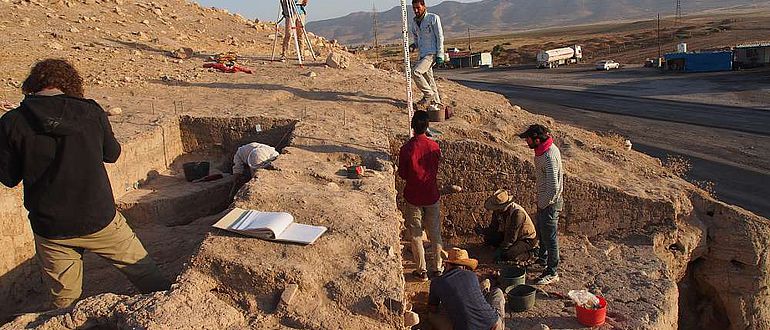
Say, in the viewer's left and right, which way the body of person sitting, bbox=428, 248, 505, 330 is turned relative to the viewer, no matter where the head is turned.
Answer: facing away from the viewer and to the right of the viewer

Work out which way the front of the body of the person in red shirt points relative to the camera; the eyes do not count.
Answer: away from the camera

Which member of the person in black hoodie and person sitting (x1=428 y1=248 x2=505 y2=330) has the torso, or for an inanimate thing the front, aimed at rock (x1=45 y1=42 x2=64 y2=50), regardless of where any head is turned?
the person in black hoodie

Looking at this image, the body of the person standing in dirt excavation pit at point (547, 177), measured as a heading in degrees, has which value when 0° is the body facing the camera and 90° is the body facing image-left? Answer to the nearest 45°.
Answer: approximately 90°

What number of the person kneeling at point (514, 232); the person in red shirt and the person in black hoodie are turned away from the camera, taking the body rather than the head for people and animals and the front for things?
2

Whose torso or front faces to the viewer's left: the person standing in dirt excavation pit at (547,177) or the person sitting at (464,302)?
the person standing in dirt excavation pit

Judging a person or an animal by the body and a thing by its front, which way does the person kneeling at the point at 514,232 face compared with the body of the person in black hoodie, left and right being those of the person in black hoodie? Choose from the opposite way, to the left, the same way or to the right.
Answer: to the left

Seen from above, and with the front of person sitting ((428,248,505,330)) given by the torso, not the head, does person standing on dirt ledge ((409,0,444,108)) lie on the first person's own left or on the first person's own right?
on the first person's own left

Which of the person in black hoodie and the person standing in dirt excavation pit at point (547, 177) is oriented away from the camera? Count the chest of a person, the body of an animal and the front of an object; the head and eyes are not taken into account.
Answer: the person in black hoodie

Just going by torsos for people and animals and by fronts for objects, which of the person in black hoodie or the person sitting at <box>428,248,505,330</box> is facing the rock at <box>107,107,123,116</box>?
the person in black hoodie

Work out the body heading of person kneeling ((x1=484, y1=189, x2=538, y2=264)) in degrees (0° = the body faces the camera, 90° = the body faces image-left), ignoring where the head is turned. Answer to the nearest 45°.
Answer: approximately 45°

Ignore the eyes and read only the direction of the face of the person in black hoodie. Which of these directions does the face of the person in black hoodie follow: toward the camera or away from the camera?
away from the camera

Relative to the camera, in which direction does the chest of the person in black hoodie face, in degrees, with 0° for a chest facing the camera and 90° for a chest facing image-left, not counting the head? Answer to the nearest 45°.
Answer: approximately 180°
